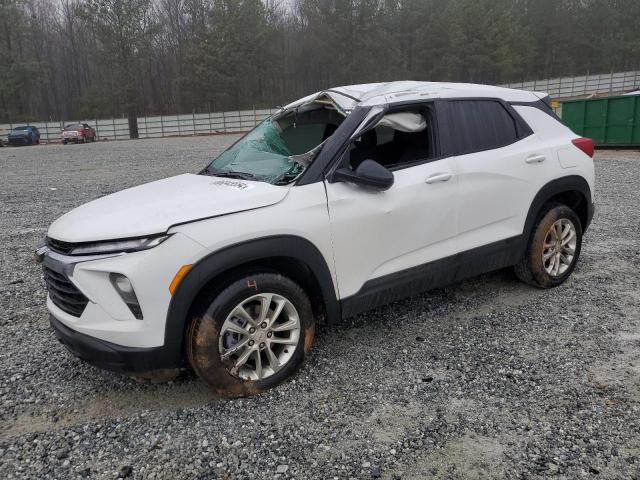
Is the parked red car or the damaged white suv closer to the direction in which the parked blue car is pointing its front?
the damaged white suv

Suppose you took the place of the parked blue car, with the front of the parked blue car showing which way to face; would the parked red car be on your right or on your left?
on your left

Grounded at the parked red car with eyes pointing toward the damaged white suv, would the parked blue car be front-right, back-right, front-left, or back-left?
back-right

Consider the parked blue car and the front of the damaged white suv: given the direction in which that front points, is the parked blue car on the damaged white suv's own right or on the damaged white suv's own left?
on the damaged white suv's own right

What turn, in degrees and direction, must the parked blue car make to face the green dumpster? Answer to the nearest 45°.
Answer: approximately 90° to its left

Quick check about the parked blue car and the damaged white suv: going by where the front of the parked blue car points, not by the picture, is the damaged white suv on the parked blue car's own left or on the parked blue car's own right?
on the parked blue car's own left

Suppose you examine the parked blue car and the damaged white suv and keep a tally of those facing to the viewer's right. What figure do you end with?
0

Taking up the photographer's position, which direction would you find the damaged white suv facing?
facing the viewer and to the left of the viewer

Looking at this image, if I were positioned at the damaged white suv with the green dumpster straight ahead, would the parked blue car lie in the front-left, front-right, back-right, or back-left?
front-left
